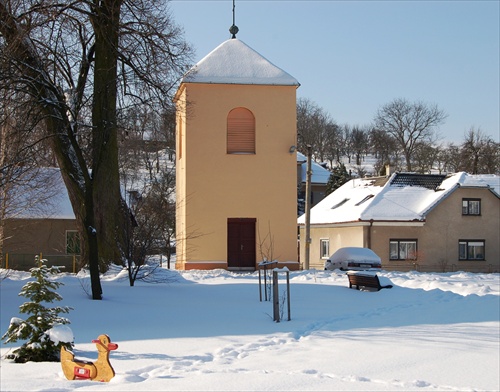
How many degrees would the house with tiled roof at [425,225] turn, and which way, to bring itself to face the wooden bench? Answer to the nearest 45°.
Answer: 0° — it already faces it

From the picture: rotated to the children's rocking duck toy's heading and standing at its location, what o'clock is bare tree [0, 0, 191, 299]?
The bare tree is roughly at 9 o'clock from the children's rocking duck toy.

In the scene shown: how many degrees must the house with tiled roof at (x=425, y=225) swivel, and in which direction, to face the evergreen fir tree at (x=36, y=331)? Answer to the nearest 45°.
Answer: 0° — it already faces it

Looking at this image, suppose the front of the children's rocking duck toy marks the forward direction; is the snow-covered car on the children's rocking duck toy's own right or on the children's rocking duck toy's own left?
on the children's rocking duck toy's own left

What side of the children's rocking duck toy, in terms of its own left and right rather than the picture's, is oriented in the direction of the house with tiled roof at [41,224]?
left

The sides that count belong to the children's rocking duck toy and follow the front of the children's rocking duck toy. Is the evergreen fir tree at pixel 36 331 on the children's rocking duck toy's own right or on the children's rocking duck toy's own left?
on the children's rocking duck toy's own left

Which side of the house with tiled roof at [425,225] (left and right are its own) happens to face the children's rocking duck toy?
front

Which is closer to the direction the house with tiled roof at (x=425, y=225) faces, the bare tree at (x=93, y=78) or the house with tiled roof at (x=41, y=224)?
the bare tree

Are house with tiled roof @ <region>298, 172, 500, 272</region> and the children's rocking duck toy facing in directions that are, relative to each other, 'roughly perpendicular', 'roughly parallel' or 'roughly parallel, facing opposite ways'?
roughly perpendicular

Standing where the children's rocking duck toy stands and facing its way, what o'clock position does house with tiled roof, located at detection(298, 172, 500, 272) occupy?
The house with tiled roof is roughly at 10 o'clock from the children's rocking duck toy.

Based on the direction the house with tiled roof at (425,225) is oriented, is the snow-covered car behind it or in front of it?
in front

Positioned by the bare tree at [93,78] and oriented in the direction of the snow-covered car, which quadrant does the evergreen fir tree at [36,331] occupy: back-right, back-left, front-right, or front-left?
back-right

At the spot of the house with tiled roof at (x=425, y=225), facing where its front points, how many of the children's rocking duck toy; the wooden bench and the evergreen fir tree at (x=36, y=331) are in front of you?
3

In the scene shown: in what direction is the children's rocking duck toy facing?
to the viewer's right

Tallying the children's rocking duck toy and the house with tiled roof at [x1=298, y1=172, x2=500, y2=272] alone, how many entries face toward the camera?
1

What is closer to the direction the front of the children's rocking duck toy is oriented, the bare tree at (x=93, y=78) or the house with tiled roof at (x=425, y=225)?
the house with tiled roof

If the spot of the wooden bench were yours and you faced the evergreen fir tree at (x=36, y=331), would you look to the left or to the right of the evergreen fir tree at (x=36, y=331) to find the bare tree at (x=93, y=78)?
right
